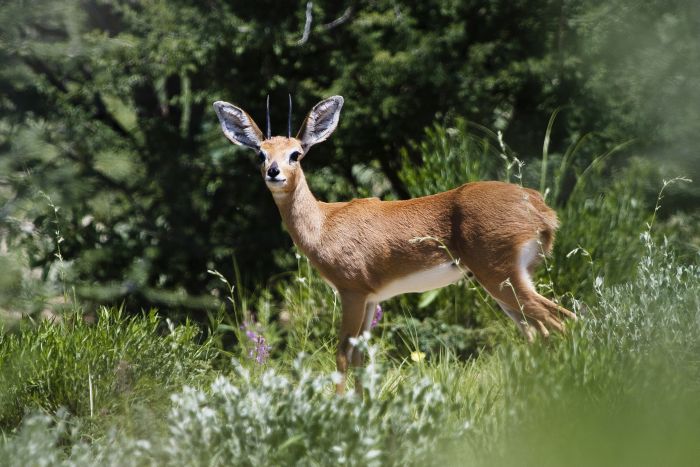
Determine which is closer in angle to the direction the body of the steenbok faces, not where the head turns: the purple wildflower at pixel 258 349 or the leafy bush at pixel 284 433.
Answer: the purple wildflower

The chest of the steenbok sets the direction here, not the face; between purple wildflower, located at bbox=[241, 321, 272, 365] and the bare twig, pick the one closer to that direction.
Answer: the purple wildflower

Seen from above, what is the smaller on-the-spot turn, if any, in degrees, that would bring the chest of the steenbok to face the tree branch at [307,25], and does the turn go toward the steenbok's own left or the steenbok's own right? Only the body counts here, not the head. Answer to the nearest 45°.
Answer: approximately 90° to the steenbok's own right

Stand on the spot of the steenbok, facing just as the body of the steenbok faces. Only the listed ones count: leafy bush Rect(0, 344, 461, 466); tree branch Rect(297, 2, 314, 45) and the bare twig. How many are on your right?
2

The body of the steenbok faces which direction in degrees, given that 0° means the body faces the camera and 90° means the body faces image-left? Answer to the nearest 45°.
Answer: approximately 90°

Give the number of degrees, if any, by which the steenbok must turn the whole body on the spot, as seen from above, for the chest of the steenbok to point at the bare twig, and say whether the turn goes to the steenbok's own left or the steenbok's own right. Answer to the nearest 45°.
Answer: approximately 90° to the steenbok's own right

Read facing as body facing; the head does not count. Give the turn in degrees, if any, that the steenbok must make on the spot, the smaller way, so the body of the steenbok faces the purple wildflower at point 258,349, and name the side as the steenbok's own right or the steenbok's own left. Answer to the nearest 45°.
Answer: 0° — it already faces it

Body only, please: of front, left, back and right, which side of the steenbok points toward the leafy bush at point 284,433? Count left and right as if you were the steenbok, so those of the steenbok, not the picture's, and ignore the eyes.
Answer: left
